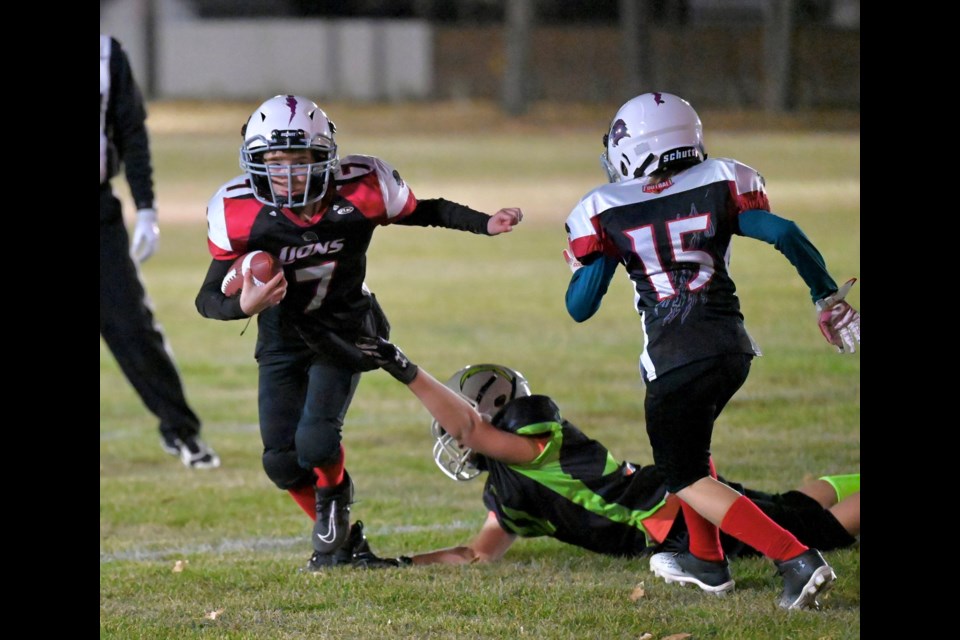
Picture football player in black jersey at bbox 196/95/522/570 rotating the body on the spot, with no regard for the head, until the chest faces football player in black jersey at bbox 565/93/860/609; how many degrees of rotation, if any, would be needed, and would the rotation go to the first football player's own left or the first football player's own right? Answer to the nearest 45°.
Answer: approximately 45° to the first football player's own left

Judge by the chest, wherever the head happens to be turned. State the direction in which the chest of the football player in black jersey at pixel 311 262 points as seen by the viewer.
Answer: toward the camera

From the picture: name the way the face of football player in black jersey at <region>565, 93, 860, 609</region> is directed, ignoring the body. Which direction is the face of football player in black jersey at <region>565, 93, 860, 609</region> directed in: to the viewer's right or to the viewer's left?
to the viewer's left

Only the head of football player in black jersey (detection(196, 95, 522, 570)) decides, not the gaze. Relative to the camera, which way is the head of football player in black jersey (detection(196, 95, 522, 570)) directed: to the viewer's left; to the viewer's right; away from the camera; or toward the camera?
toward the camera

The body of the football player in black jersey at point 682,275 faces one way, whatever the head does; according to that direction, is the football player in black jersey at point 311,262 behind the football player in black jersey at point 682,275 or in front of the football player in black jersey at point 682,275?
in front

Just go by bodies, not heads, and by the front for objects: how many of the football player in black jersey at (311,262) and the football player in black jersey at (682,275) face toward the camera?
1

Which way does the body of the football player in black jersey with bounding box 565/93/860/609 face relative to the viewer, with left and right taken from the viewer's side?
facing away from the viewer and to the left of the viewer

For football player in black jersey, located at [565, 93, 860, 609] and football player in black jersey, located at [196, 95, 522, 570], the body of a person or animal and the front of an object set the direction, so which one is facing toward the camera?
football player in black jersey, located at [196, 95, 522, 570]
